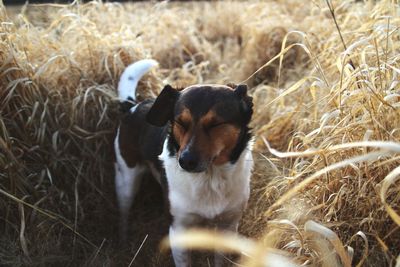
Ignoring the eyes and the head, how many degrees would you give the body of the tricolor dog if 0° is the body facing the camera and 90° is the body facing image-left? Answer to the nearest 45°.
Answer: approximately 315°
